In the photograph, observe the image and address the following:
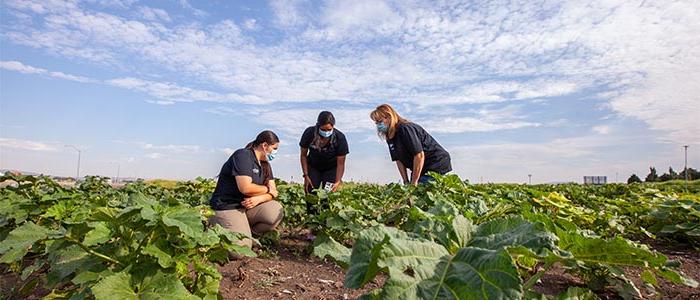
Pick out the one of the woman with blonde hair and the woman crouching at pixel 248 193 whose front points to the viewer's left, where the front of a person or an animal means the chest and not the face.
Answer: the woman with blonde hair

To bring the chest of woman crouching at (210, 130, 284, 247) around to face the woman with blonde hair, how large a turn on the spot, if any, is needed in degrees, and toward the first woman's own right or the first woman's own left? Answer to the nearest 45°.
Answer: approximately 45° to the first woman's own left

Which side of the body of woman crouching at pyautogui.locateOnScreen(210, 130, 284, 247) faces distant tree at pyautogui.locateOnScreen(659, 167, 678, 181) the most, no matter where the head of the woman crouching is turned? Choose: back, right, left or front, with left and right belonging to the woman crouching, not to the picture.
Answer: left

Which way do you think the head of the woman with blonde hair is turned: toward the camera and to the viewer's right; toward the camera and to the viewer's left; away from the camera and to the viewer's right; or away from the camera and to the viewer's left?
toward the camera and to the viewer's left

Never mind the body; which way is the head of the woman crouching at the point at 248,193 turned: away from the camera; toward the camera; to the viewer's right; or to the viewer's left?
to the viewer's right

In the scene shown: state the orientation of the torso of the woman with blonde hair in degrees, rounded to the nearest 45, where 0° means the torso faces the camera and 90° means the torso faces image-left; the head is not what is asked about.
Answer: approximately 90°

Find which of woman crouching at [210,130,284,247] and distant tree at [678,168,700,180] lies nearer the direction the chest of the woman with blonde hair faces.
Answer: the woman crouching

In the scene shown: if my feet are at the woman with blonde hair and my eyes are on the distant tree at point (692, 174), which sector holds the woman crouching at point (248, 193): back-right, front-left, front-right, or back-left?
back-left

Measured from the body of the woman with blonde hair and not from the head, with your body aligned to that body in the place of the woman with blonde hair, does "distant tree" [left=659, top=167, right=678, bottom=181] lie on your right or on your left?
on your right

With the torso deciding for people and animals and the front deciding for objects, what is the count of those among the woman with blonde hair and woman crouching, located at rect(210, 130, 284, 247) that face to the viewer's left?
1

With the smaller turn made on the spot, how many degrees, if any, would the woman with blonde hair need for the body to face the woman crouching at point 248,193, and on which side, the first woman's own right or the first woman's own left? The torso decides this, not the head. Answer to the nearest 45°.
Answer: approximately 45° to the first woman's own left

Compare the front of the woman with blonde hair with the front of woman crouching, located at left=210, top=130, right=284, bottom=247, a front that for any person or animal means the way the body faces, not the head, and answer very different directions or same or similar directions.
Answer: very different directions

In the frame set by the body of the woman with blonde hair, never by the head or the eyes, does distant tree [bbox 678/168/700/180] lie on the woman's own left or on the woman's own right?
on the woman's own right
